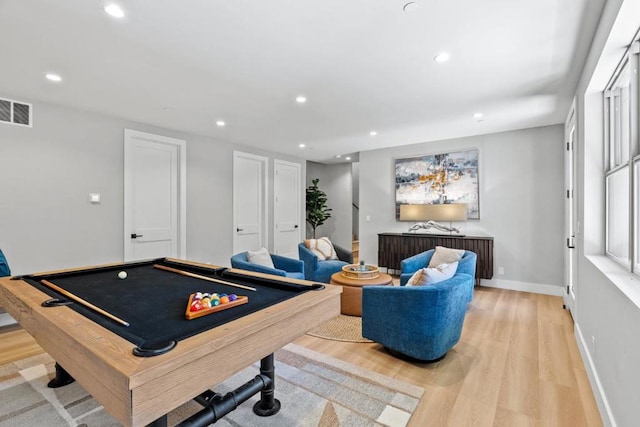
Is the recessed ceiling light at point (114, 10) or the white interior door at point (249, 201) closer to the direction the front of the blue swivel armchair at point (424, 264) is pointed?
the white interior door

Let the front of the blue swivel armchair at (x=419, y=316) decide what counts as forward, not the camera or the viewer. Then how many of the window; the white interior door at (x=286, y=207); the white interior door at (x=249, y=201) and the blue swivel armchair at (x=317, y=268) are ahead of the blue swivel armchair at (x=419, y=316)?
3

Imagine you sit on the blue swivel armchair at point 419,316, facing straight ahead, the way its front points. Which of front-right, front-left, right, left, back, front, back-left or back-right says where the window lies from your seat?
back-right

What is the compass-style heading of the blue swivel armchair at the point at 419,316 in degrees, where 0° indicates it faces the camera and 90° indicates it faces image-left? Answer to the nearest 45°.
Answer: approximately 135°

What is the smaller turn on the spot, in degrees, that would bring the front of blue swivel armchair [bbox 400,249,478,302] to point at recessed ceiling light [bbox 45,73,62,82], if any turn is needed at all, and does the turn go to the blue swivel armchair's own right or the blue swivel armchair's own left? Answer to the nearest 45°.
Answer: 0° — it already faces it

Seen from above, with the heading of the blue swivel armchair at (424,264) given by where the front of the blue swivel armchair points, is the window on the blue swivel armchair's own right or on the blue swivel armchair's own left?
on the blue swivel armchair's own left

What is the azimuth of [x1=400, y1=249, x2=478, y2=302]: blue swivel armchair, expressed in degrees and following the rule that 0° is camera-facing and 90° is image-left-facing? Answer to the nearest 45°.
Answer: approximately 45°
